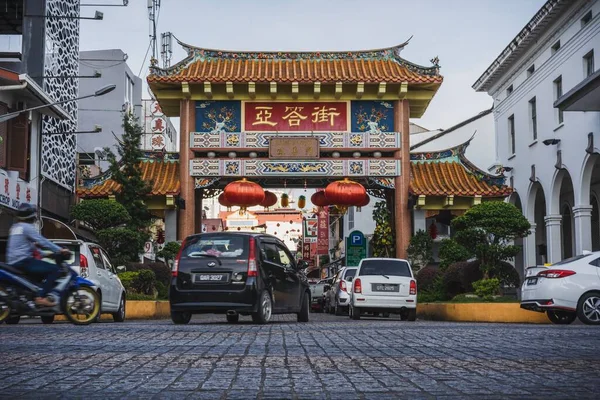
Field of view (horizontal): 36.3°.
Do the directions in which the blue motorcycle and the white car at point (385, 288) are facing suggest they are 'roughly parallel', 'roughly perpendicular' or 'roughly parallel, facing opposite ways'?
roughly perpendicular

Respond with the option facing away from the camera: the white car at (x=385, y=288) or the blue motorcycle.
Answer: the white car

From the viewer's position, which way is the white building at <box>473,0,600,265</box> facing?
facing the viewer and to the left of the viewer

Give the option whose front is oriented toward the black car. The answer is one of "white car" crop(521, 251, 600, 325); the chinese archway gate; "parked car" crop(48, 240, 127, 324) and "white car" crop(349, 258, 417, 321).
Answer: the chinese archway gate

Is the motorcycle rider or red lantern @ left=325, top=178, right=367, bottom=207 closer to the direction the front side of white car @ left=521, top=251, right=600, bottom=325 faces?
the red lantern

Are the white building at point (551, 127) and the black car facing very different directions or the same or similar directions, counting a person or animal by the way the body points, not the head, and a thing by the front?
very different directions

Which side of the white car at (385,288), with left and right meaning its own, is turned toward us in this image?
back

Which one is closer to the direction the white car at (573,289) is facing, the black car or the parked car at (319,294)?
the parked car

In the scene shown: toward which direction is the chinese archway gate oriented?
toward the camera

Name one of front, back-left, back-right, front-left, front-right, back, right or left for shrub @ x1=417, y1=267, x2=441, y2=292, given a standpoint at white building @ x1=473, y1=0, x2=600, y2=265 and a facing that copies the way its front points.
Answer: front

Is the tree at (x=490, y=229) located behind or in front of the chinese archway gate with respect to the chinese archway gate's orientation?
in front

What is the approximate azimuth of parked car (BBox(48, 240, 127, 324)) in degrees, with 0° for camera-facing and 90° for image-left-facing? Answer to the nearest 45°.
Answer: approximately 225°

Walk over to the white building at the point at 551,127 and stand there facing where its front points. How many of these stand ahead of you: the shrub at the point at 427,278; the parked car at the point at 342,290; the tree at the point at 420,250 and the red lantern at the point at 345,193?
4

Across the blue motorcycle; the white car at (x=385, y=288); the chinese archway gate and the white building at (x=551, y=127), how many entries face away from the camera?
1
